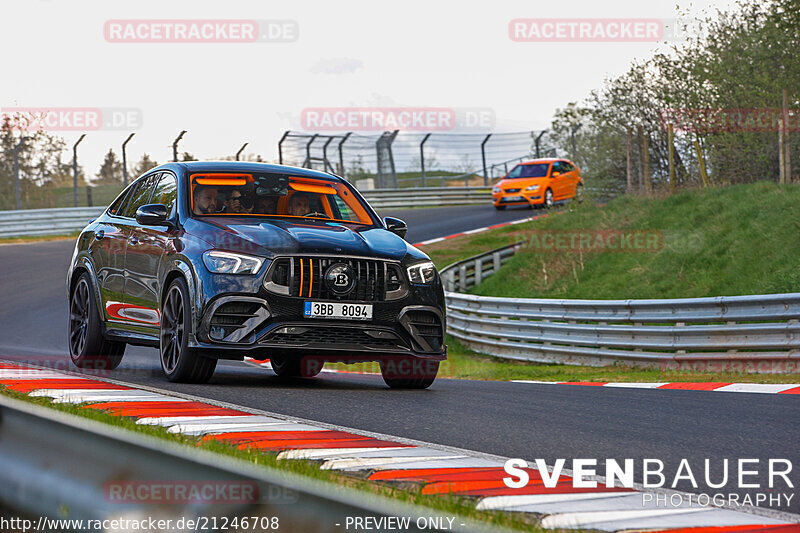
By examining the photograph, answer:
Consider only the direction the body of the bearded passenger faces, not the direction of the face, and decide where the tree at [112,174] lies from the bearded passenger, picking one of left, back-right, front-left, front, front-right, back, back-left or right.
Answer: back-left

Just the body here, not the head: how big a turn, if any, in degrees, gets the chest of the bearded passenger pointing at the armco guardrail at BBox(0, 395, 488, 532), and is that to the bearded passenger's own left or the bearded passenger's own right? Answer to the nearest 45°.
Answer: approximately 45° to the bearded passenger's own right

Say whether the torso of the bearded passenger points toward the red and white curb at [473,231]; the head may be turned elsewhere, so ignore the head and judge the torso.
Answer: no

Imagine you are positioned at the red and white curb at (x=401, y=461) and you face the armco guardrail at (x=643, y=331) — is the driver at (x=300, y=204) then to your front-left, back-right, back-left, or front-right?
front-left

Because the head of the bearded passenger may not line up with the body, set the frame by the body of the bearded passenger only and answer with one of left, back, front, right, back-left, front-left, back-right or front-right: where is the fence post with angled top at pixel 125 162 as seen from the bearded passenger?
back-left

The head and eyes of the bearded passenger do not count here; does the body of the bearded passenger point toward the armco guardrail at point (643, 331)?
no

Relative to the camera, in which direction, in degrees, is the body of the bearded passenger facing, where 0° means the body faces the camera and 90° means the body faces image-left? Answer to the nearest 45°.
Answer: approximately 315°

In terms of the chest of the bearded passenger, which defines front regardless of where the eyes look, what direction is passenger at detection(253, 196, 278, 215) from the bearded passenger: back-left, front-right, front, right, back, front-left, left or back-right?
back-left

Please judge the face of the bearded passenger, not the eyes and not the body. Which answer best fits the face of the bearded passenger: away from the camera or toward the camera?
toward the camera
